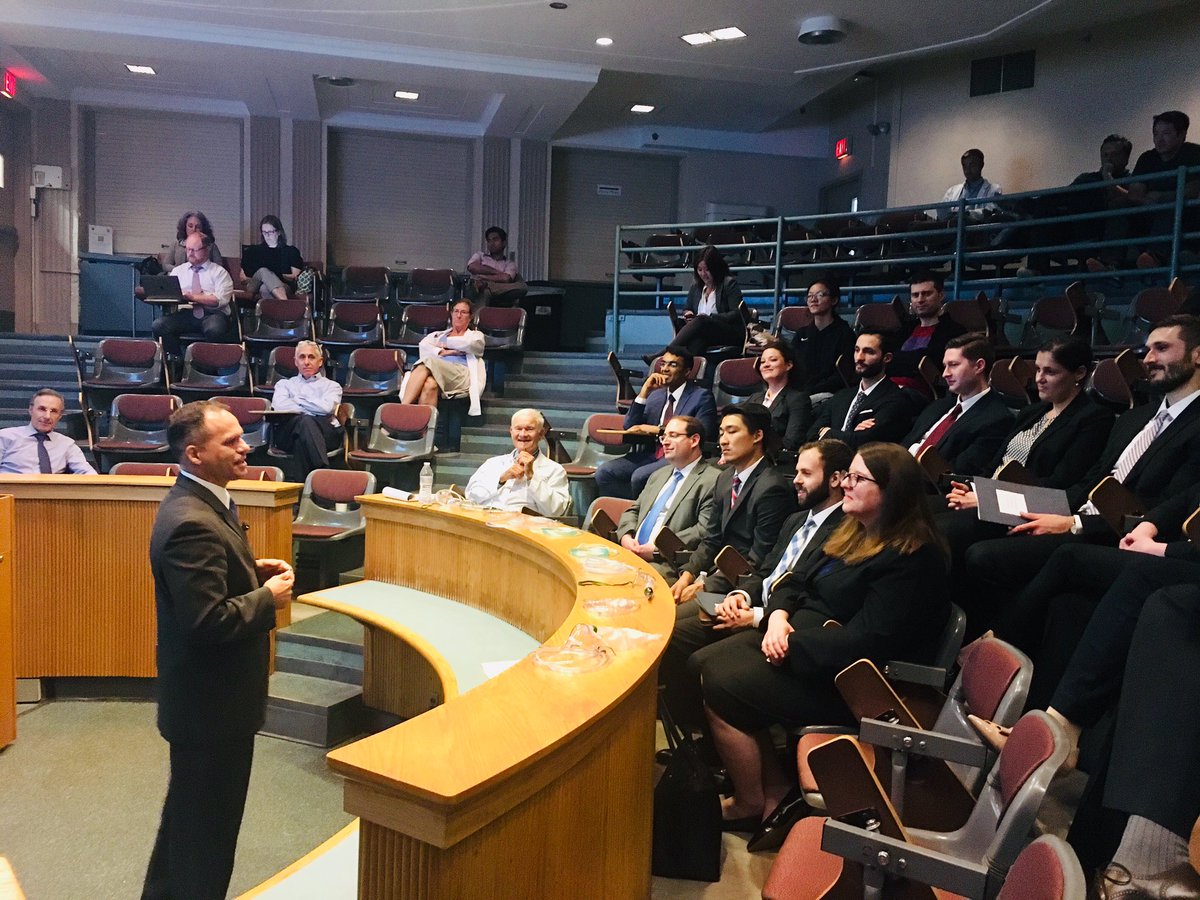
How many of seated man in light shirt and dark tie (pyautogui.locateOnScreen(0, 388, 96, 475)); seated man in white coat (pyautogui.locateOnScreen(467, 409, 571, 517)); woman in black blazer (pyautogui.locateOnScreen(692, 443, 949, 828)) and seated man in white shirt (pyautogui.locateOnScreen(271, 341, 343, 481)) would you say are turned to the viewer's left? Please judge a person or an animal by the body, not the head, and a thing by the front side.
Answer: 1

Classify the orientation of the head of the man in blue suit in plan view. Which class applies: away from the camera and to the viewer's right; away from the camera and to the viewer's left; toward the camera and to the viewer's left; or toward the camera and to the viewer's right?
toward the camera and to the viewer's left

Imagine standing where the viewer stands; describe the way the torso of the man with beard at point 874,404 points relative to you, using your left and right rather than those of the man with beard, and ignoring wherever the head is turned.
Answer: facing the viewer and to the left of the viewer

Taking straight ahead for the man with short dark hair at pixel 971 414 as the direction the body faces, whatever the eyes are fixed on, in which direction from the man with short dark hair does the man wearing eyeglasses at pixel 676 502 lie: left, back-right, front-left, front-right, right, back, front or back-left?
front-right

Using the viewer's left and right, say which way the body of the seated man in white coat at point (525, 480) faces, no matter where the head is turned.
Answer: facing the viewer

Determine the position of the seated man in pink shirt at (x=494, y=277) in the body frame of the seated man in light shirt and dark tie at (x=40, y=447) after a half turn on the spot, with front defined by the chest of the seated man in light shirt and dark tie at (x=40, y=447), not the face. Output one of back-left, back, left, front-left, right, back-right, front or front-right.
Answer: front-right

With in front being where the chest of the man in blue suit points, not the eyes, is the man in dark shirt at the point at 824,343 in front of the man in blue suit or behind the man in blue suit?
behind

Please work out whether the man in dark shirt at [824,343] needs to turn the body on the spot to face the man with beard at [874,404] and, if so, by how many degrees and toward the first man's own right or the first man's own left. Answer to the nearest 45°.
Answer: approximately 45° to the first man's own left

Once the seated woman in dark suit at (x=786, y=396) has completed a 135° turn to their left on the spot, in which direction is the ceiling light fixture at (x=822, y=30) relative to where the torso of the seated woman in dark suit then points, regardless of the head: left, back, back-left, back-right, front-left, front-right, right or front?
left

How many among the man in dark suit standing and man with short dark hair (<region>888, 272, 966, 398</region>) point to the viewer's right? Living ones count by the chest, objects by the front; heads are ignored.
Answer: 1

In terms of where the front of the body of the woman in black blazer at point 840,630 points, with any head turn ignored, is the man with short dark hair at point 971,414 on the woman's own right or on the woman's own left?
on the woman's own right

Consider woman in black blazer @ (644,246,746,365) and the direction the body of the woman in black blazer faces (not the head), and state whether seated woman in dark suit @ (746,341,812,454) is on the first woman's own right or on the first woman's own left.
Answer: on the first woman's own left

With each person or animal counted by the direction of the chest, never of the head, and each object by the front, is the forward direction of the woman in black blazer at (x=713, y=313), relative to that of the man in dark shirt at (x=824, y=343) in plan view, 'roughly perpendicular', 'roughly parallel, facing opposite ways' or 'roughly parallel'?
roughly parallel

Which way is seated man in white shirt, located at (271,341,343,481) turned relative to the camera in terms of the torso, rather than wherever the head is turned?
toward the camera

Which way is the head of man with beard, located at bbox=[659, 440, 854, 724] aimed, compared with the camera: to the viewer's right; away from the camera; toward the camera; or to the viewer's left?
to the viewer's left
